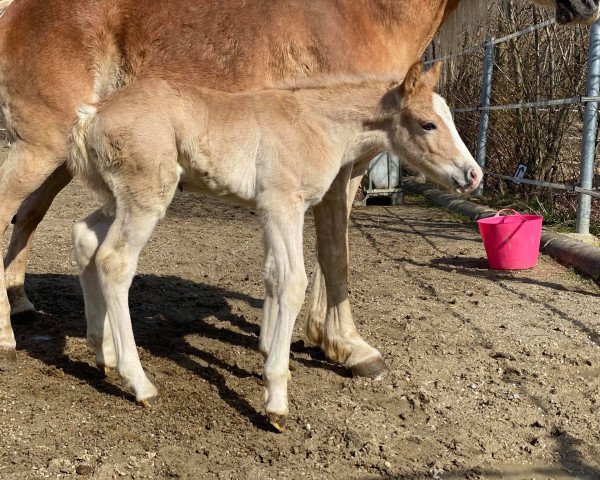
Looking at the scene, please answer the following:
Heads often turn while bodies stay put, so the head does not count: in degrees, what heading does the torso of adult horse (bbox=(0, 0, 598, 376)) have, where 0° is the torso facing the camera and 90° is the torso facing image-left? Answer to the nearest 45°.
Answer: approximately 270°

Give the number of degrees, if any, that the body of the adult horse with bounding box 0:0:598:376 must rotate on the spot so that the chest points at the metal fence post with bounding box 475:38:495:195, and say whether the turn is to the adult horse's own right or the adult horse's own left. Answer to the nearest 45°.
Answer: approximately 45° to the adult horse's own left

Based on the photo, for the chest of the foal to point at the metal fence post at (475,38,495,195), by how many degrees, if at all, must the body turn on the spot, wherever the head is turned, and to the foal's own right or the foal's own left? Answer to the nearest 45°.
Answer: approximately 45° to the foal's own left

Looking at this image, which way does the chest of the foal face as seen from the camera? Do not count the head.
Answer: to the viewer's right

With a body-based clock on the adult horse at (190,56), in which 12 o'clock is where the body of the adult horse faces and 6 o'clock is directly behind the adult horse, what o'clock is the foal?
The foal is roughly at 2 o'clock from the adult horse.

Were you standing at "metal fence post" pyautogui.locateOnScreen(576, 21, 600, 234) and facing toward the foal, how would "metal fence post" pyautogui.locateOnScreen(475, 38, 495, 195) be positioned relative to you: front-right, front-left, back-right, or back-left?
back-right

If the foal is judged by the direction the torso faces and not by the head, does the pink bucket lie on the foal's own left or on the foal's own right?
on the foal's own left

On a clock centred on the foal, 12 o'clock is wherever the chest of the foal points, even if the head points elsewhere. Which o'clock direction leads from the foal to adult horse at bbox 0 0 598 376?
The adult horse is roughly at 8 o'clock from the foal.

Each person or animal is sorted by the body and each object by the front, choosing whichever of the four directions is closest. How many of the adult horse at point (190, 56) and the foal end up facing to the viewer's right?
2
